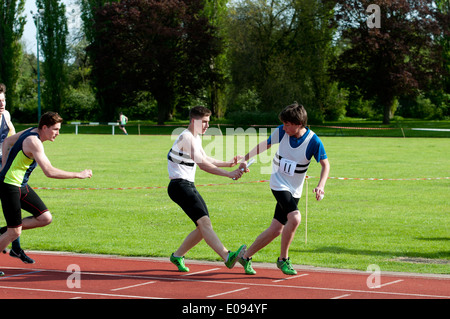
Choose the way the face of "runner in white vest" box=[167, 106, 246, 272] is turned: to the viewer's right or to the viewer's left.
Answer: to the viewer's right

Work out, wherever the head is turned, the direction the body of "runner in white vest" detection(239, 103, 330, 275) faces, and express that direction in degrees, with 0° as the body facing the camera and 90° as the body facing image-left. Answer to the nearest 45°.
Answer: approximately 315°

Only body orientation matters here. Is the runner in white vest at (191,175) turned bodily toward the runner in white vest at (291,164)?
yes

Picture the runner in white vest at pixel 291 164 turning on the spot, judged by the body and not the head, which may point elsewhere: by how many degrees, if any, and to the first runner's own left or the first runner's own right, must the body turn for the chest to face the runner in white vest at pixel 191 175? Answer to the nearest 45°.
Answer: approximately 135° to the first runner's own right

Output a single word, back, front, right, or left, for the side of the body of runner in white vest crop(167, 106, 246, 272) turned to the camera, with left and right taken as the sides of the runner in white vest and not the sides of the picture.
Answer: right
